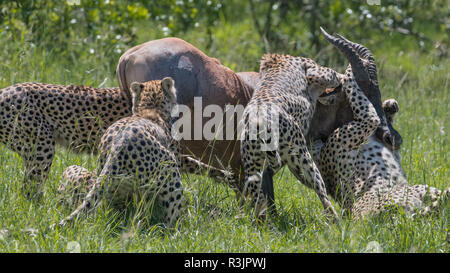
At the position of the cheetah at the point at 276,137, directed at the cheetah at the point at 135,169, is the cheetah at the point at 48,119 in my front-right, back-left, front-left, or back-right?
front-right

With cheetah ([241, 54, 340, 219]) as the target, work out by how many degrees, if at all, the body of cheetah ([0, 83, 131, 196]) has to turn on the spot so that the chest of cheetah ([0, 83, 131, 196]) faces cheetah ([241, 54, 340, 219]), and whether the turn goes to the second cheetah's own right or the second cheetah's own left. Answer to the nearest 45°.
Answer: approximately 45° to the second cheetah's own right

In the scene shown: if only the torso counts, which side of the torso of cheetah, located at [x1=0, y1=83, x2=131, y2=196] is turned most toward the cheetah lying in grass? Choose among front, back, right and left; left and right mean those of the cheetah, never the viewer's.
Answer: front

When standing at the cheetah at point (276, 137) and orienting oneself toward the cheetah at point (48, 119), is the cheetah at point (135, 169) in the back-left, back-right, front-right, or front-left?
front-left

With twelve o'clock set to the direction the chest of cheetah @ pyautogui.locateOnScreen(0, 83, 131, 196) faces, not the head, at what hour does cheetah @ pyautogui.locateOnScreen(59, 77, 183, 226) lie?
cheetah @ pyautogui.locateOnScreen(59, 77, 183, 226) is roughly at 2 o'clock from cheetah @ pyautogui.locateOnScreen(0, 83, 131, 196).

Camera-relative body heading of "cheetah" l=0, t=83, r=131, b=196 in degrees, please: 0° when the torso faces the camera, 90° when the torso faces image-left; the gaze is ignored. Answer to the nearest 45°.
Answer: approximately 270°

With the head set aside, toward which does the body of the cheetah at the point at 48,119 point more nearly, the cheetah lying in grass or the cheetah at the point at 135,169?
the cheetah lying in grass
